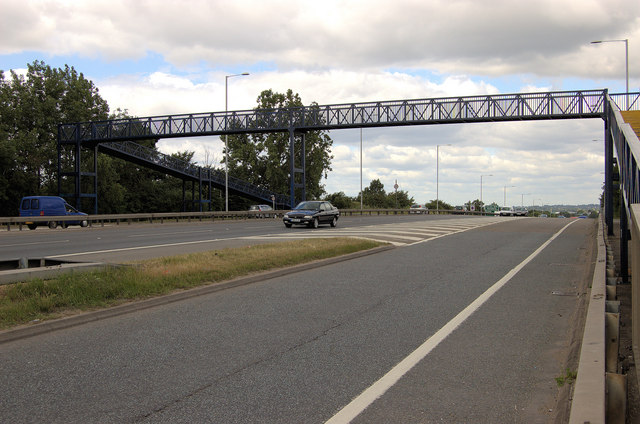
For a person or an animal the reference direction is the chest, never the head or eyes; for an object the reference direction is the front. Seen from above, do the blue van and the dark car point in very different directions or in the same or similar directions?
very different directions

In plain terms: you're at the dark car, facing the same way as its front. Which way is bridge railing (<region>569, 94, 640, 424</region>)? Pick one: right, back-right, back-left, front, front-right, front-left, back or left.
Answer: front-left

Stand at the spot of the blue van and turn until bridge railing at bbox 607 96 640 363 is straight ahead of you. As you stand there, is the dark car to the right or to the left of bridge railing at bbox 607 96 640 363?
left

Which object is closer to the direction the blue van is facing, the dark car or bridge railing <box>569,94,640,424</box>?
the dark car

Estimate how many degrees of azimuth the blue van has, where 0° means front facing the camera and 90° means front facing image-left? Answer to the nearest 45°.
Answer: approximately 225°

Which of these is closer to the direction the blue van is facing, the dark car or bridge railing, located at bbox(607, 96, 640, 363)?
the dark car

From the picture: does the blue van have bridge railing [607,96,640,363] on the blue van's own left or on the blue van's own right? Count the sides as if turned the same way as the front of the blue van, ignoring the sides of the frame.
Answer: on the blue van's own right

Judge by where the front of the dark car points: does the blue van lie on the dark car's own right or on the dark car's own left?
on the dark car's own right

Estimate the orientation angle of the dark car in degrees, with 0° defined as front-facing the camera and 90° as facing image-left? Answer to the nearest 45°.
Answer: approximately 45°
